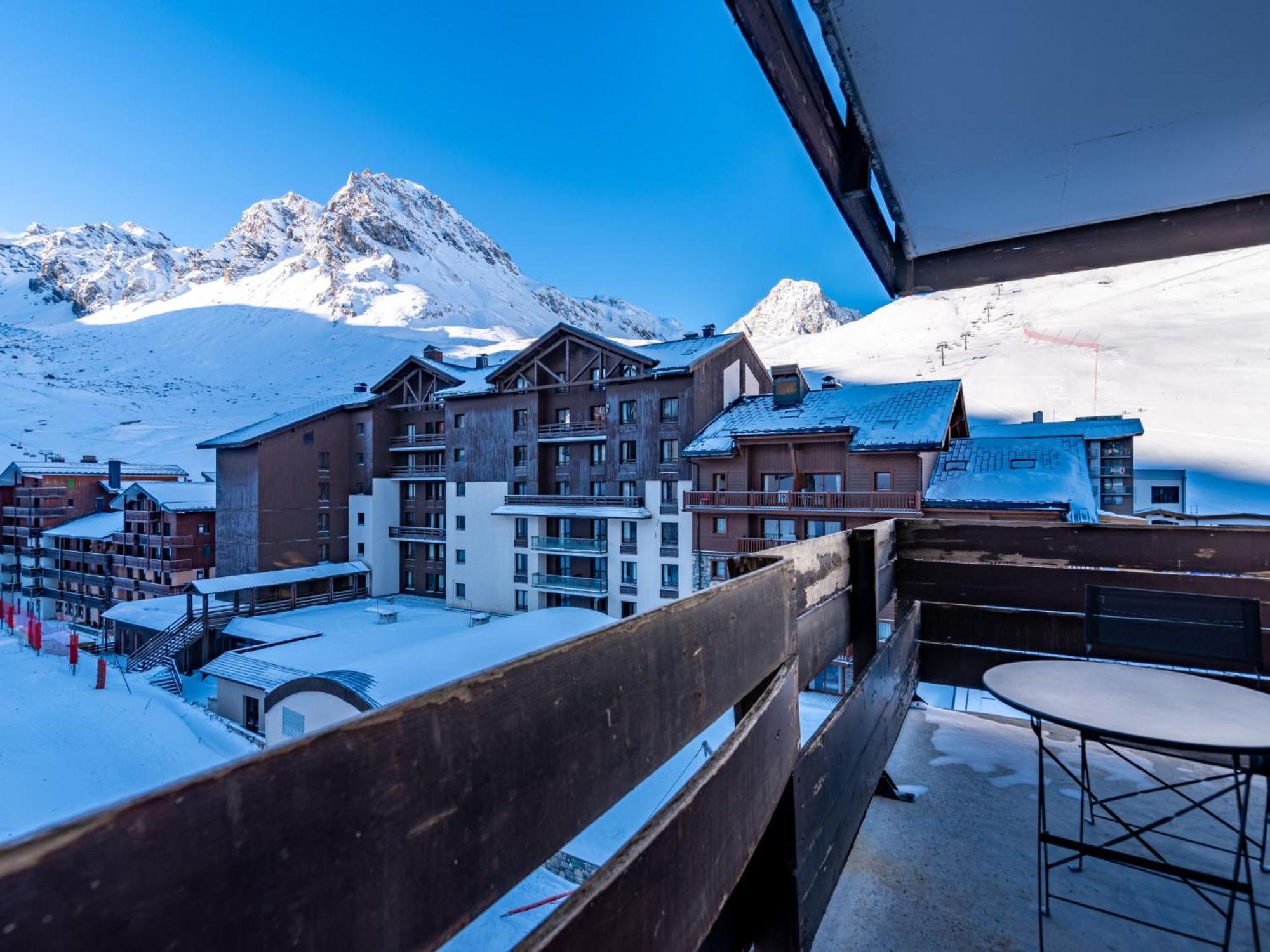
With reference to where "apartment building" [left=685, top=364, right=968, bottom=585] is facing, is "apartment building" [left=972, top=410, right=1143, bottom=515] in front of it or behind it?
behind

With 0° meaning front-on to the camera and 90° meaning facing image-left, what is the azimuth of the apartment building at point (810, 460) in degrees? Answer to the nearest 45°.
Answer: approximately 0°

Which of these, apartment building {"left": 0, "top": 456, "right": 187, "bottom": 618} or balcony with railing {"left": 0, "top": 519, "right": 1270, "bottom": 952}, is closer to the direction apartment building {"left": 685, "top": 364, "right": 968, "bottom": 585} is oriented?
the balcony with railing

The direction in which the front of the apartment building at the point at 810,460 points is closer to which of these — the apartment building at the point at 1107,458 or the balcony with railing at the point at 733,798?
the balcony with railing

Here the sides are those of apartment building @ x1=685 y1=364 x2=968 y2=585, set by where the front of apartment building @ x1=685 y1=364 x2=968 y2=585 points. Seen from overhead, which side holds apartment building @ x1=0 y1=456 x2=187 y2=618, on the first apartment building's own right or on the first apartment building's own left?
on the first apartment building's own right

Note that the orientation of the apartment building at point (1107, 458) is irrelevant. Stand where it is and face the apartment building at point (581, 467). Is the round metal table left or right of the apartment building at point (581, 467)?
left

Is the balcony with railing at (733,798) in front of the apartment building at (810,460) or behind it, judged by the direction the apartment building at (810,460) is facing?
in front

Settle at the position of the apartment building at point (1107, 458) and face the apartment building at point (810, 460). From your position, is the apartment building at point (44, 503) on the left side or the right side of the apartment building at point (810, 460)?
right

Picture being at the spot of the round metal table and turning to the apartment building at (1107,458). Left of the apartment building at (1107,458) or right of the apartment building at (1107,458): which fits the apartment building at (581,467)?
left

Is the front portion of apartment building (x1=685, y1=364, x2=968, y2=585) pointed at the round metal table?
yes

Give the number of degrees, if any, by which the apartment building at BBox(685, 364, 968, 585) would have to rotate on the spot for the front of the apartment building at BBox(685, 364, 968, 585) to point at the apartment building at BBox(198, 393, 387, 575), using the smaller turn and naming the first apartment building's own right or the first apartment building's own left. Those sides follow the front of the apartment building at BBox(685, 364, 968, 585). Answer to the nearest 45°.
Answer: approximately 90° to the first apartment building's own right

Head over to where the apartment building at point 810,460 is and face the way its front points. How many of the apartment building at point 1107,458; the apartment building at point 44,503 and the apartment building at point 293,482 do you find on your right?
2

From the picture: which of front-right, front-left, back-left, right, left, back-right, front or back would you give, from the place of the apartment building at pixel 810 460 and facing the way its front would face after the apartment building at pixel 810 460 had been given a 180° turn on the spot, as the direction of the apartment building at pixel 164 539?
left
